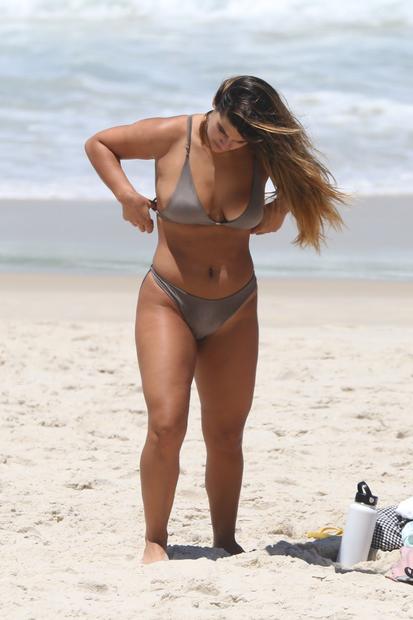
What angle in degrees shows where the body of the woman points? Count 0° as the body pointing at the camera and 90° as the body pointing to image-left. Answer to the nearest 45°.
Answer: approximately 0°

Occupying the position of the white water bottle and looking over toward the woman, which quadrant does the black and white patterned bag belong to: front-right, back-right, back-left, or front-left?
back-right

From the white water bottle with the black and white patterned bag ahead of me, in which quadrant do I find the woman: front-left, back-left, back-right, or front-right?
back-left
